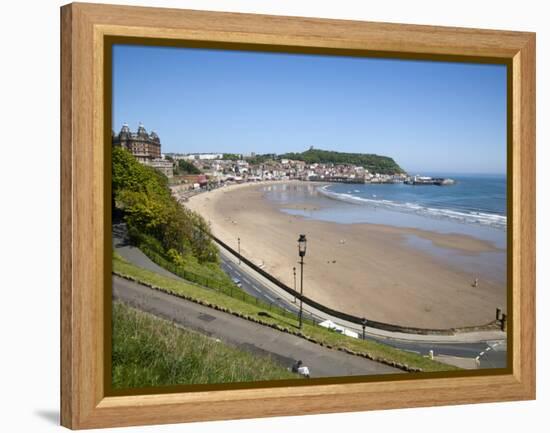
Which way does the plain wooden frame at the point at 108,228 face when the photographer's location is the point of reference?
facing the viewer and to the right of the viewer
